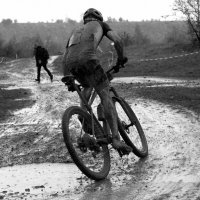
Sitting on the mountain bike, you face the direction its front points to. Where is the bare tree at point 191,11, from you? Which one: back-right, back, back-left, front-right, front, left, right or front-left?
front-left

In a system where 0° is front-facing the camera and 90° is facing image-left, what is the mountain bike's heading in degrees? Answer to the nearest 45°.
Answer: approximately 225°

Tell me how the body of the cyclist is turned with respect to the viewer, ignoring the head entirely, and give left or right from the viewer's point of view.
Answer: facing away from the viewer and to the right of the viewer
